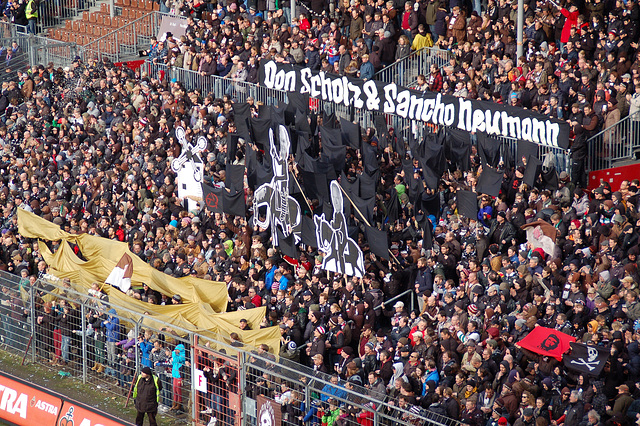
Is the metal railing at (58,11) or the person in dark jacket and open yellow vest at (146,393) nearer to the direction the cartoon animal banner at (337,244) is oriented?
the person in dark jacket and open yellow vest

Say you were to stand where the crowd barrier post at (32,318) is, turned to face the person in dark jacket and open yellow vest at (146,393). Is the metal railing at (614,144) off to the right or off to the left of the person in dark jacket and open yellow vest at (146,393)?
left

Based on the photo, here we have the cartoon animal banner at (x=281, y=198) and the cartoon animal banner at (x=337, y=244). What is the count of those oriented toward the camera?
2

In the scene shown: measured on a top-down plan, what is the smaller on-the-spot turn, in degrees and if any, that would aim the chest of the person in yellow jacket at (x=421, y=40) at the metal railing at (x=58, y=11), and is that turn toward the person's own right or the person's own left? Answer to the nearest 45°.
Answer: approximately 90° to the person's own right

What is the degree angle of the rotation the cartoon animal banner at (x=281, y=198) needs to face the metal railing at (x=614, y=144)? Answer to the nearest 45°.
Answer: approximately 90° to its left

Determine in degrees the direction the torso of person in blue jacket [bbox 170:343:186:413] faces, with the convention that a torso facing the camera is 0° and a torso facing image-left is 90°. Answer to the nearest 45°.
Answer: approximately 45°

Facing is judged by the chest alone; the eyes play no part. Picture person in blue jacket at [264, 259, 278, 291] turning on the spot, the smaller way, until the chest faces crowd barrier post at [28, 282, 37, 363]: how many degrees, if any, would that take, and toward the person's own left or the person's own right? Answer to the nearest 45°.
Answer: approximately 45° to the person's own right

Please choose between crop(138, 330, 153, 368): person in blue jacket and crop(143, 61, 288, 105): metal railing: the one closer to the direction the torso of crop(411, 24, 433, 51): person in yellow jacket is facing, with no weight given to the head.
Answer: the person in blue jacket

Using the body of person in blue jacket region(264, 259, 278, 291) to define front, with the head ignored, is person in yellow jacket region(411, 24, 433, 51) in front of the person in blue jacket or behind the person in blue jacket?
behind

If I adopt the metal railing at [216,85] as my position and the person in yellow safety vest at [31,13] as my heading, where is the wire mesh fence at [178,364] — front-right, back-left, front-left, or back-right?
back-left

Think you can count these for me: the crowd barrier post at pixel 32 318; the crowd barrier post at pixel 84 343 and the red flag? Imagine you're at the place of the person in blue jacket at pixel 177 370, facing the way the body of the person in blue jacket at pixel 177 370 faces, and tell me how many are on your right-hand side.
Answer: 2

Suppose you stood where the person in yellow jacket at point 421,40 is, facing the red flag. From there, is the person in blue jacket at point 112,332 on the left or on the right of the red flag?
right
